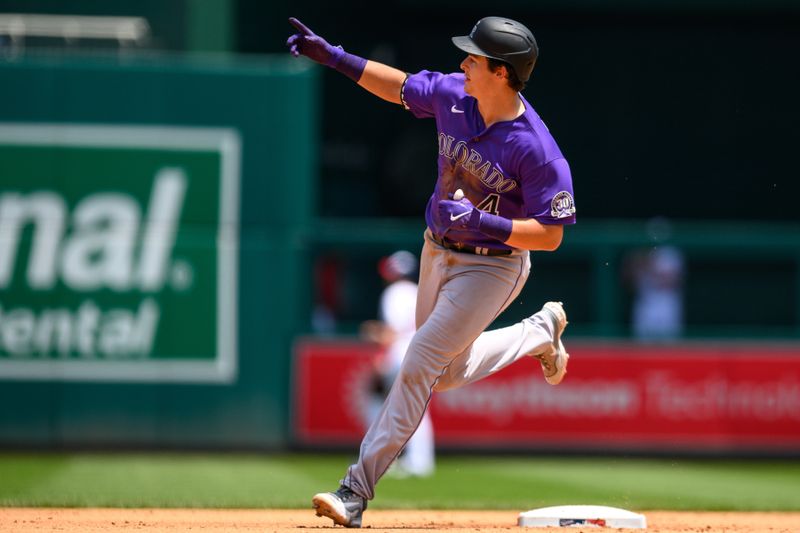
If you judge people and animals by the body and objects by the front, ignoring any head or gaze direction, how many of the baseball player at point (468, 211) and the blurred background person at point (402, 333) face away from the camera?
0

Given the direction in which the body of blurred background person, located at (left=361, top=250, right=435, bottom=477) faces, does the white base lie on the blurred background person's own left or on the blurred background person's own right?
on the blurred background person's own left

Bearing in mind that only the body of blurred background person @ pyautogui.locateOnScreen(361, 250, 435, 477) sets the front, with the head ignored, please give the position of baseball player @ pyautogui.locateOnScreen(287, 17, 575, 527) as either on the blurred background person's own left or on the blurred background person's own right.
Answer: on the blurred background person's own left
